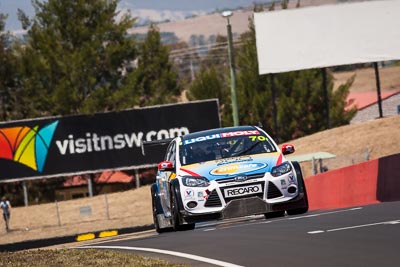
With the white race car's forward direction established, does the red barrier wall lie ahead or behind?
behind

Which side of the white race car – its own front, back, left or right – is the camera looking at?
front
